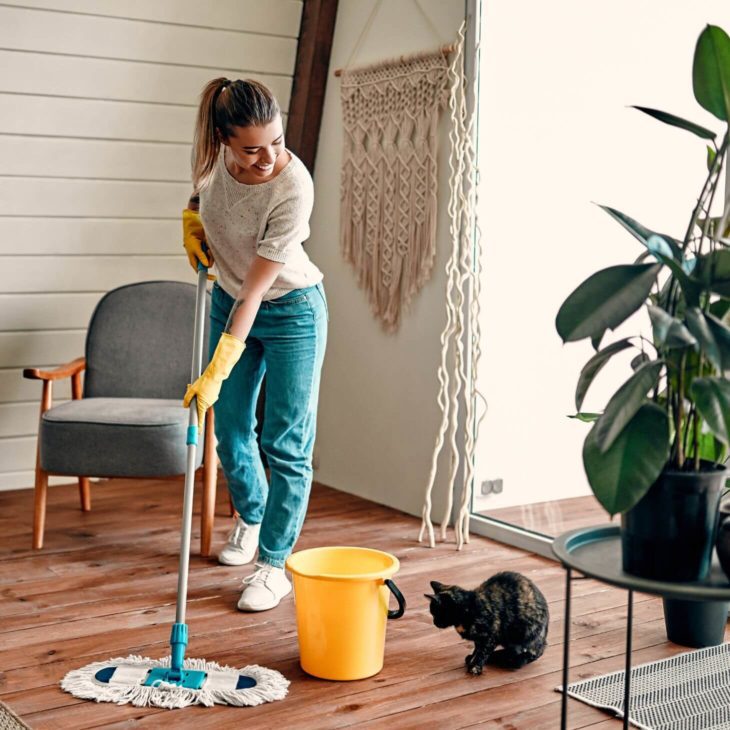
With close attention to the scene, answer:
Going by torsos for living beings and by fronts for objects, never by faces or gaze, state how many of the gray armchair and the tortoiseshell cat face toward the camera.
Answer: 1

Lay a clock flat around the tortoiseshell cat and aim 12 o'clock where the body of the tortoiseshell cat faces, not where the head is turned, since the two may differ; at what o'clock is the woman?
The woman is roughly at 1 o'clock from the tortoiseshell cat.

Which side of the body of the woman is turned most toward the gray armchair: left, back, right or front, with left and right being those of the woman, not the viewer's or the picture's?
right

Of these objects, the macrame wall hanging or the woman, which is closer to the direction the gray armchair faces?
the woman

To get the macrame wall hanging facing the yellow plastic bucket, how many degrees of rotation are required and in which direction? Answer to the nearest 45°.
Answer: approximately 45° to its left

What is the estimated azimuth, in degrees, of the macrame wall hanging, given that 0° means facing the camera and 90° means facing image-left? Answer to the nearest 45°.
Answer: approximately 45°

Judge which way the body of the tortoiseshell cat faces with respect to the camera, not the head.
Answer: to the viewer's left

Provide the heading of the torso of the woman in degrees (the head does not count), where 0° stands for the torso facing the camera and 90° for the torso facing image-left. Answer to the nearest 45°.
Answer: approximately 45°

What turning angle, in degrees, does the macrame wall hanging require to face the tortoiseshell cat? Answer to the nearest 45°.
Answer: approximately 45° to its left
